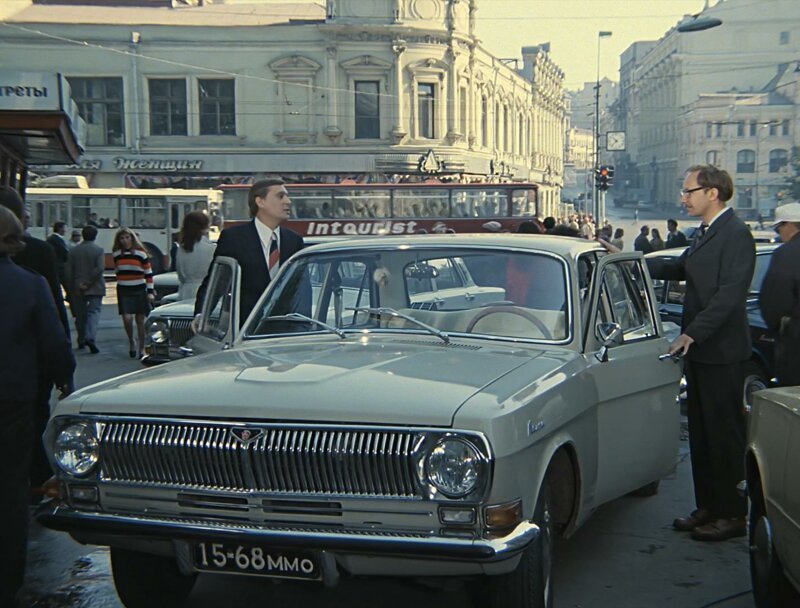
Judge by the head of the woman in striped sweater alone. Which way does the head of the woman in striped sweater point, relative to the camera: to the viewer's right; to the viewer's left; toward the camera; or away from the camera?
toward the camera

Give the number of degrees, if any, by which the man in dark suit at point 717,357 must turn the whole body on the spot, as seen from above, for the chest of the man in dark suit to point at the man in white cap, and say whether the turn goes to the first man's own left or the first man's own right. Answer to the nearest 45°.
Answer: approximately 135° to the first man's own right

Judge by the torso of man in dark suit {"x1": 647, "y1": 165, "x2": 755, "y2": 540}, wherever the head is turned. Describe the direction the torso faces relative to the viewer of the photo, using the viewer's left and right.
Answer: facing to the left of the viewer

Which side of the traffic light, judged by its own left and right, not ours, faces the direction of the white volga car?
front

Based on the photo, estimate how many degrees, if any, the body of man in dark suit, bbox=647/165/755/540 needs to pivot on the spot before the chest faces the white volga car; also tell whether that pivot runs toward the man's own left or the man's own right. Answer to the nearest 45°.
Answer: approximately 45° to the man's own left

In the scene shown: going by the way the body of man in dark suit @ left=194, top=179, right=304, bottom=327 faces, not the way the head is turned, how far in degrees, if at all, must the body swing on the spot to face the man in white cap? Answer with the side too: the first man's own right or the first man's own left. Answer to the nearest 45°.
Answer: approximately 45° to the first man's own left

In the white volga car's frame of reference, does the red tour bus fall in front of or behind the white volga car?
behind

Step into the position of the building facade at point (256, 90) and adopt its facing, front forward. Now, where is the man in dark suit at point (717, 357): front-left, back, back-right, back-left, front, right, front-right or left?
front

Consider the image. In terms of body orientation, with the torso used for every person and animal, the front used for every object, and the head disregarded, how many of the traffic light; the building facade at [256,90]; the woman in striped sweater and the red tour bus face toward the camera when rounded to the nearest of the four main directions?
3

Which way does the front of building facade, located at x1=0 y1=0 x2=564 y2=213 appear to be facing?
toward the camera

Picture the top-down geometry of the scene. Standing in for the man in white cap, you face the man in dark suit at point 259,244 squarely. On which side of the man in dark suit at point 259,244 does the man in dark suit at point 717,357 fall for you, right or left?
left

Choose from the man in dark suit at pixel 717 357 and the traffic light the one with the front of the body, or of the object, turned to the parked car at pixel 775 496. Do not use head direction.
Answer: the traffic light

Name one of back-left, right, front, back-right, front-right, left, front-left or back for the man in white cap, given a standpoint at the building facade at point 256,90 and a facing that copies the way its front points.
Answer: front

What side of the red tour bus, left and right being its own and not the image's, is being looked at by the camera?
right

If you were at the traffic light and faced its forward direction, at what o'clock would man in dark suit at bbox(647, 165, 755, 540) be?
The man in dark suit is roughly at 12 o'clock from the traffic light.
